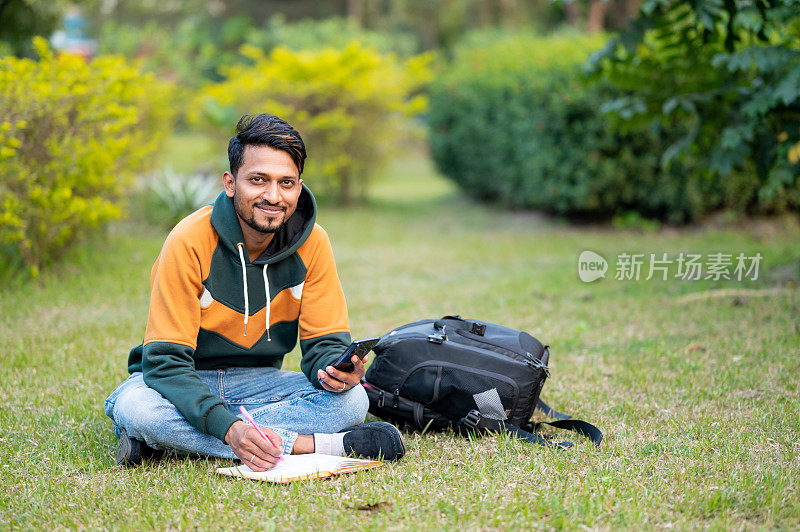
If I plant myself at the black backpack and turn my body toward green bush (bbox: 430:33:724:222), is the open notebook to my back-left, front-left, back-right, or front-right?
back-left

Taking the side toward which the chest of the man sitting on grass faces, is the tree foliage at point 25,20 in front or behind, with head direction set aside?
behind

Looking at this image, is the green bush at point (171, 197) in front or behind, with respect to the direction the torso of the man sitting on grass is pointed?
behind

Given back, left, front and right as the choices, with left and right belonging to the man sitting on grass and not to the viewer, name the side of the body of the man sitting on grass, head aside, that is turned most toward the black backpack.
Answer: left

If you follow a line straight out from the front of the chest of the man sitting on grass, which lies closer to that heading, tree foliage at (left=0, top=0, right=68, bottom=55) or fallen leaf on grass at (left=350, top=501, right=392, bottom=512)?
the fallen leaf on grass

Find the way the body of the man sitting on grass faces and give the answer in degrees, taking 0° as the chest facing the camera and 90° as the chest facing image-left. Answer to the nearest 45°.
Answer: approximately 0°

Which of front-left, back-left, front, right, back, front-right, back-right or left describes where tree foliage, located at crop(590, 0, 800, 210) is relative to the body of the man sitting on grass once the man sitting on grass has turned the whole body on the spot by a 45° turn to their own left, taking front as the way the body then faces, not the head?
left

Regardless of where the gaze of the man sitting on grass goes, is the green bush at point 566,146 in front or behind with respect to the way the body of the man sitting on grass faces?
behind

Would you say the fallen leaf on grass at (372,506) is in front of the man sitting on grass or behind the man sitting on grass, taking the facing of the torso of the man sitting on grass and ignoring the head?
in front
